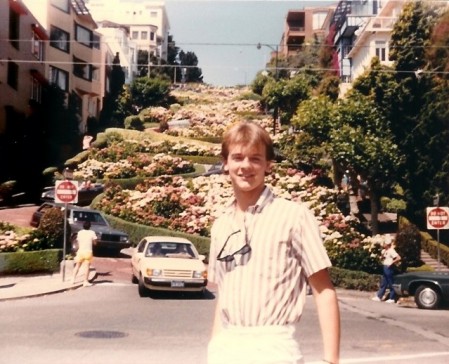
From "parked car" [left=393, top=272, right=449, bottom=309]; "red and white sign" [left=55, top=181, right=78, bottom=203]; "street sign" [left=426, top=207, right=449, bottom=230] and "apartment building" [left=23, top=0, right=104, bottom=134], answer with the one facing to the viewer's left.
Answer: the parked car

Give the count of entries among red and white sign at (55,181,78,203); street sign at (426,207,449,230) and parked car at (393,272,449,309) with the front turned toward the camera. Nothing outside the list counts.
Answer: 2

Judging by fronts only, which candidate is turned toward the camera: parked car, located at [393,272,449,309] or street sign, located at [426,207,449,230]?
the street sign

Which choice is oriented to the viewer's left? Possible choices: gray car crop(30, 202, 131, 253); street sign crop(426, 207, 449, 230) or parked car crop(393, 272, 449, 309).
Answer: parked car crop(393, 272, 449, 309)

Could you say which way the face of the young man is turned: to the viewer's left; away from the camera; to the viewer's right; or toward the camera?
toward the camera

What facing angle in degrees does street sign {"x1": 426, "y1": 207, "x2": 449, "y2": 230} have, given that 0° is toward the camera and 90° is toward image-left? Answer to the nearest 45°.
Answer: approximately 0°

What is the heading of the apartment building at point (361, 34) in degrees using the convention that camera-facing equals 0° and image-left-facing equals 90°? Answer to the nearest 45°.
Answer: approximately 45°

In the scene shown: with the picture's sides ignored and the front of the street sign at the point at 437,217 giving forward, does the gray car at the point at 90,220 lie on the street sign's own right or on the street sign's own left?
on the street sign's own right

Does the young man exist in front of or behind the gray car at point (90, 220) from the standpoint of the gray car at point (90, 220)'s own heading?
in front

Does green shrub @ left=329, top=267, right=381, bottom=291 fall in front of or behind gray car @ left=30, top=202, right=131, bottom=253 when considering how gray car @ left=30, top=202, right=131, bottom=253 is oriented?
in front

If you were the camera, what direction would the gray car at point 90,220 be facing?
facing the viewer and to the right of the viewer

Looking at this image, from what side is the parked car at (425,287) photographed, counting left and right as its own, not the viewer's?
left

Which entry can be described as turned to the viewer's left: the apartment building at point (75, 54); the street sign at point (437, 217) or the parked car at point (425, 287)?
the parked car
